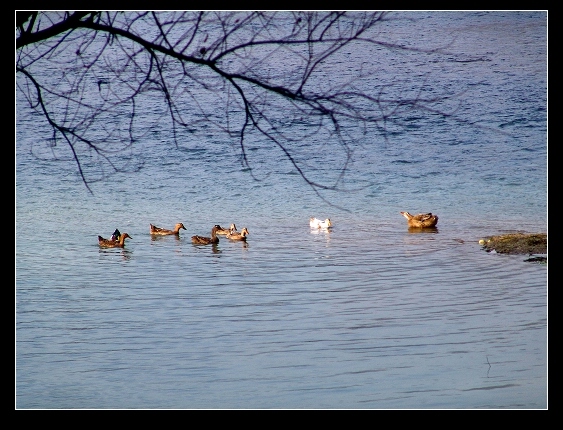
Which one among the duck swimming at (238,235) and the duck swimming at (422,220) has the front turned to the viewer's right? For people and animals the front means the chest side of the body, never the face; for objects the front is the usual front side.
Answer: the duck swimming at (238,235)

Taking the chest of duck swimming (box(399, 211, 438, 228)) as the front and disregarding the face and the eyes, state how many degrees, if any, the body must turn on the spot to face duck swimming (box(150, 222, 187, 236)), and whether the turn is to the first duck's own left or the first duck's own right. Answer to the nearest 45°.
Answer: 0° — it already faces it

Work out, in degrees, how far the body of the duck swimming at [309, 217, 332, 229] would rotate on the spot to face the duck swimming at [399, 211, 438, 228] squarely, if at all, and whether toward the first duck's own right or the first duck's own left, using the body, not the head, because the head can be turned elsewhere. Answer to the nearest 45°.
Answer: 0° — it already faces it

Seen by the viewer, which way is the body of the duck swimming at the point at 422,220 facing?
to the viewer's left

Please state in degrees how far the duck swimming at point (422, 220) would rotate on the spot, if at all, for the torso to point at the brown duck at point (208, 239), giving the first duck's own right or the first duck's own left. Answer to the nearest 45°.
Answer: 0° — it already faces it

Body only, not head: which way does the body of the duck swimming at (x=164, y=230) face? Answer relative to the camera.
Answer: to the viewer's right

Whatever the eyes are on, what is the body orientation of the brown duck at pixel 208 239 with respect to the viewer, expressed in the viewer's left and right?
facing to the right of the viewer

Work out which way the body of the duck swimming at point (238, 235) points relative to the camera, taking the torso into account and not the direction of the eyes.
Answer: to the viewer's right
